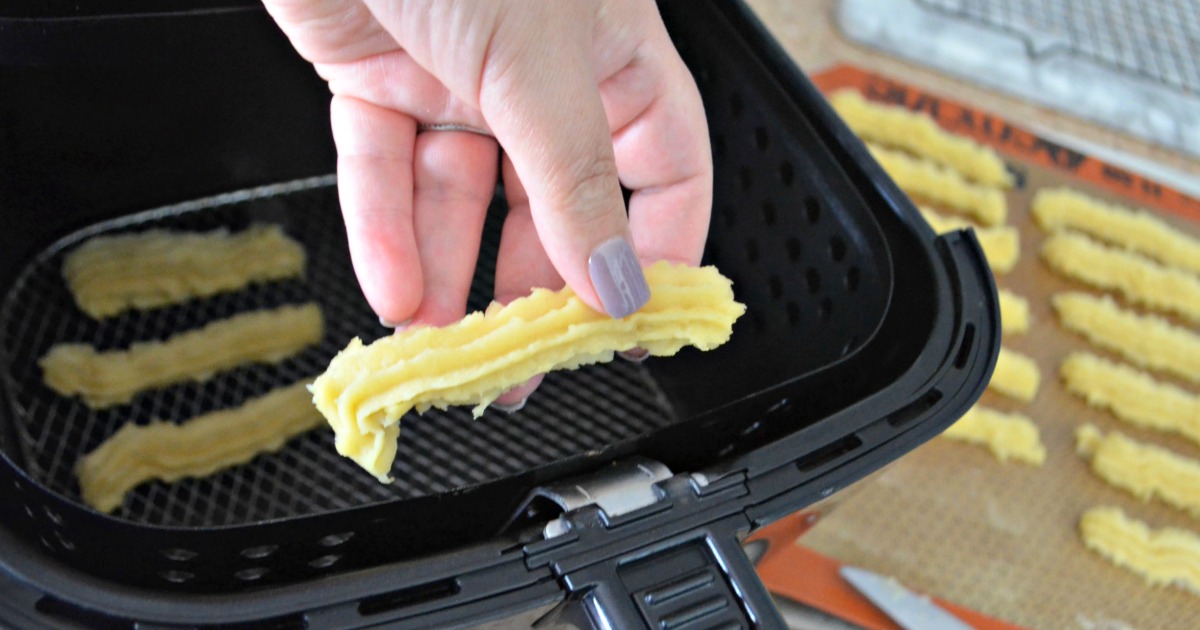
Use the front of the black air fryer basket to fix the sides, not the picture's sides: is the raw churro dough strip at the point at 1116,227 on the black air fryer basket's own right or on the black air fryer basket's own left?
on the black air fryer basket's own left

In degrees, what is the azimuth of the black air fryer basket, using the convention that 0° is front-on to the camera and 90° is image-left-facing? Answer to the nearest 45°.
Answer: approximately 0°

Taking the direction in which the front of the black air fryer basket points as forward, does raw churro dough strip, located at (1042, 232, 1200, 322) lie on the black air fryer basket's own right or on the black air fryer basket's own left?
on the black air fryer basket's own left
